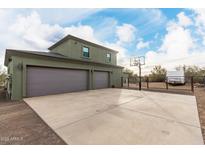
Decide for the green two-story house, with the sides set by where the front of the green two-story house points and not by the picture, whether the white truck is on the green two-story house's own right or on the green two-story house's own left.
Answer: on the green two-story house's own left

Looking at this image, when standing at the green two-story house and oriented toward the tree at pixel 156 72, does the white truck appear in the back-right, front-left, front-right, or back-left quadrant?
front-right

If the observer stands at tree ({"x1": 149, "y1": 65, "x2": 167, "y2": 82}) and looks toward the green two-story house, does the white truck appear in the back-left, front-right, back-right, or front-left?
front-left

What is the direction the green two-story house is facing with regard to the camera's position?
facing the viewer and to the right of the viewer

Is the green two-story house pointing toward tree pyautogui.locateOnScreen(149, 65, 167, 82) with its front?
no

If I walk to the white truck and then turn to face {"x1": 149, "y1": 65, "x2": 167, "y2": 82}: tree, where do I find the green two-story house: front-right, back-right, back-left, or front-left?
back-left
